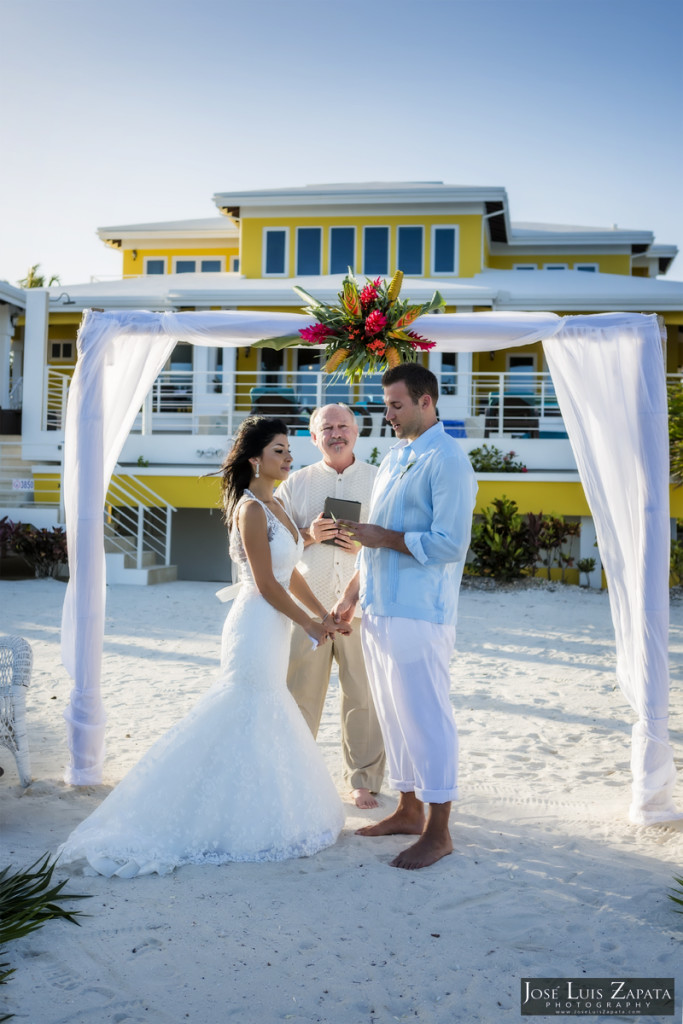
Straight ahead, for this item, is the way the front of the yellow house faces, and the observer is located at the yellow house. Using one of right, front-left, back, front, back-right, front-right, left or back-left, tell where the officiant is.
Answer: front

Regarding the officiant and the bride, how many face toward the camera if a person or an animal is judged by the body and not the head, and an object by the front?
1

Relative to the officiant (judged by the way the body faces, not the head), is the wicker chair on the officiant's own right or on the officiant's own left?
on the officiant's own right

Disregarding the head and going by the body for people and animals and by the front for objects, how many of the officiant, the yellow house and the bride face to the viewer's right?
1

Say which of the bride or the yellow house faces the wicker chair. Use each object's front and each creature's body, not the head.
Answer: the yellow house

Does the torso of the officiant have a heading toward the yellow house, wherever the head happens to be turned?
no

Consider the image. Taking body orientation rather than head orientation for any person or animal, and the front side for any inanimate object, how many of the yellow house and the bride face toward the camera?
1

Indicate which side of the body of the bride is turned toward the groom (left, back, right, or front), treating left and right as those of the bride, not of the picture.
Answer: front

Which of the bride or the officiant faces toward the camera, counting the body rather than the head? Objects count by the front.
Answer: the officiant

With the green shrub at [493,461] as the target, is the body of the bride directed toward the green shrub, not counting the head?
no

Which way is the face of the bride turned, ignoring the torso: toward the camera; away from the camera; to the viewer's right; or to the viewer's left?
to the viewer's right

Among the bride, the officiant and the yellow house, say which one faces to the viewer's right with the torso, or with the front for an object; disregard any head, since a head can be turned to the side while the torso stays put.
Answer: the bride

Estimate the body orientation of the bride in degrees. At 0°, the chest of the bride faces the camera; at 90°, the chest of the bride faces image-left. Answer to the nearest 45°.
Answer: approximately 270°

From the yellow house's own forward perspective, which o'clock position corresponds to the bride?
The bride is roughly at 12 o'clock from the yellow house.

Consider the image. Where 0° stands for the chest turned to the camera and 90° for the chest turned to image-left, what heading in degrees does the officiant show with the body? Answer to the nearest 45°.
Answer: approximately 0°

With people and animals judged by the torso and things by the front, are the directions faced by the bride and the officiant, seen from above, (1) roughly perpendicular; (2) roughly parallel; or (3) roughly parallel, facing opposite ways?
roughly perpendicular

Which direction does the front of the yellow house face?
toward the camera

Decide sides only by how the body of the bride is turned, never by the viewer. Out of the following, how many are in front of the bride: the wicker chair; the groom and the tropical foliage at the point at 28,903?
1
